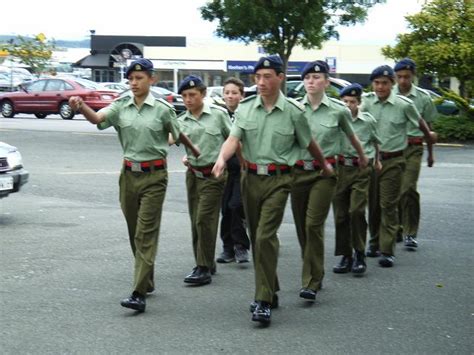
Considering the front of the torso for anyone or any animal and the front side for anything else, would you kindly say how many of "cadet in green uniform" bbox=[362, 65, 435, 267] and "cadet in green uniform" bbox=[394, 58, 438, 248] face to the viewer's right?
0

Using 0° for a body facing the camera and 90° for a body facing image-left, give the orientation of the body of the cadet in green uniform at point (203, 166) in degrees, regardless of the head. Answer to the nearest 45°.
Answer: approximately 45°

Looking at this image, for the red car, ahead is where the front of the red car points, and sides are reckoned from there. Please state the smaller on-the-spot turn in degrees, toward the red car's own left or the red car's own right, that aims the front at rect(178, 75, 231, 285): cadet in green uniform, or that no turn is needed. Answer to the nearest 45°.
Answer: approximately 135° to the red car's own left

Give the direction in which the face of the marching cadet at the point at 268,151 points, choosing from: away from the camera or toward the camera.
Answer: toward the camera

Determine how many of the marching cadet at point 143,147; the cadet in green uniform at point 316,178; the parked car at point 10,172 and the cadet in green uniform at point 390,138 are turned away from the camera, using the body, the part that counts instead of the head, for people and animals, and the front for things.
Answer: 0

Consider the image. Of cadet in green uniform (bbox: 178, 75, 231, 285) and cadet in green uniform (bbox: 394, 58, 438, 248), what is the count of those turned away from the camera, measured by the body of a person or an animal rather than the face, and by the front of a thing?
0

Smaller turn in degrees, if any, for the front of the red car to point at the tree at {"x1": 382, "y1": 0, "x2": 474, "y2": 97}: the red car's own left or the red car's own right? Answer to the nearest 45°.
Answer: approximately 180°

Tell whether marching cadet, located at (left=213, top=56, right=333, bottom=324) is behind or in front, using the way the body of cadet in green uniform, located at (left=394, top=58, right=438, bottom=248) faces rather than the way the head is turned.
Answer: in front

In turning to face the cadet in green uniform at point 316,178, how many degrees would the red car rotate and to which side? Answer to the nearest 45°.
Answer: approximately 135° to its left

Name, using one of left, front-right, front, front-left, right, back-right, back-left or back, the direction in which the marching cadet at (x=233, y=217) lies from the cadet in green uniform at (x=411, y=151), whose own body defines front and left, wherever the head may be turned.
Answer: front

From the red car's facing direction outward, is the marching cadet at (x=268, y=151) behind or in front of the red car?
behind

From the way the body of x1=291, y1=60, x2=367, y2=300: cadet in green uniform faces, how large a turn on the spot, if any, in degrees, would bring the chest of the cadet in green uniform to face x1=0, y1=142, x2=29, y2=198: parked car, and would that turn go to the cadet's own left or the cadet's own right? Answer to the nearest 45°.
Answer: approximately 90° to the cadet's own right

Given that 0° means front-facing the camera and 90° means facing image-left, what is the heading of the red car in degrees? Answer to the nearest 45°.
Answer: approximately 135°
